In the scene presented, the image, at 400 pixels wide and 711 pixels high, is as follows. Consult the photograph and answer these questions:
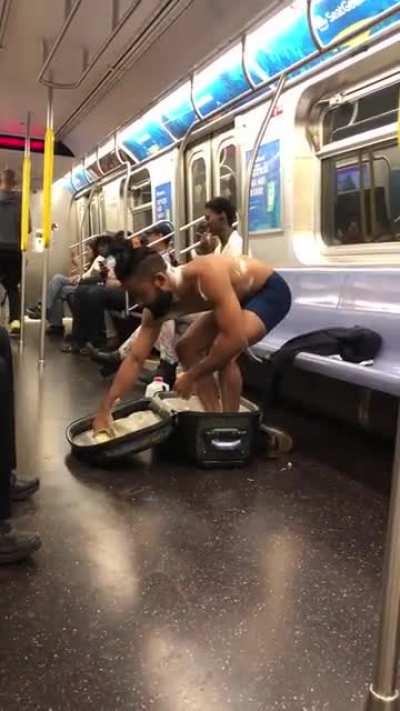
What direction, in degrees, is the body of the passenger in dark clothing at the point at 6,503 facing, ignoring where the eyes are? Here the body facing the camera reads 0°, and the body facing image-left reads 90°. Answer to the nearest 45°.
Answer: approximately 270°

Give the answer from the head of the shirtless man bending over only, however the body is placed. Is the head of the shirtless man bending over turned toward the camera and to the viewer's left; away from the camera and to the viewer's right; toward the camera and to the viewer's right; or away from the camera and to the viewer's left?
toward the camera and to the viewer's left

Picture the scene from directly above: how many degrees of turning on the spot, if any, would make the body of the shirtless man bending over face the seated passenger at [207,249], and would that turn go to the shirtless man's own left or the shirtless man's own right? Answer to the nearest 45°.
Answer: approximately 90° to the shirtless man's own right

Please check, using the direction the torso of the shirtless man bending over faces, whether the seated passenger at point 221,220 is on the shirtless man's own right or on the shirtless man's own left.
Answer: on the shirtless man's own right

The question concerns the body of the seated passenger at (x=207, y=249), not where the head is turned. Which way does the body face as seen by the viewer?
to the viewer's left

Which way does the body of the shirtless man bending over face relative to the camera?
to the viewer's left
